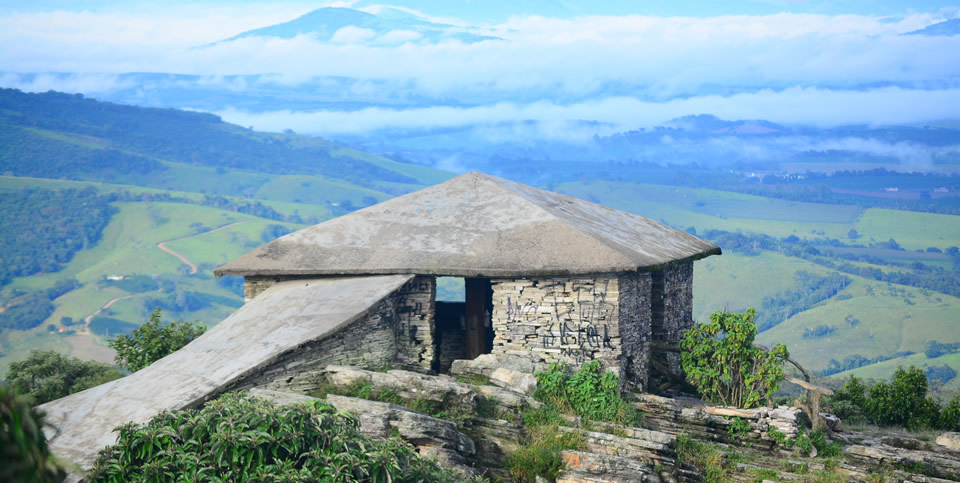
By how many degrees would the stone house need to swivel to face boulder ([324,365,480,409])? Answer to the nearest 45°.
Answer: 0° — it already faces it

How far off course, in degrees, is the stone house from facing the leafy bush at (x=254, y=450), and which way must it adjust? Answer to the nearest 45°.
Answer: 0° — it already faces it

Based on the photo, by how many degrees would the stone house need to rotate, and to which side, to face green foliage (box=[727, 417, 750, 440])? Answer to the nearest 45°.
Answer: approximately 45° to its left

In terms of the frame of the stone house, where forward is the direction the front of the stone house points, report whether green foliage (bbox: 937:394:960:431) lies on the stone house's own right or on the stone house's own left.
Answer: on the stone house's own left

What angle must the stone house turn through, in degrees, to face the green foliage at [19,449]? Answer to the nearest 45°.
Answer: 0° — it already faces it

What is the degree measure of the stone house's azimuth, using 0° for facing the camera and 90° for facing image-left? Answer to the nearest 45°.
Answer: approximately 0°

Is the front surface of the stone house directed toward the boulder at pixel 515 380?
yes

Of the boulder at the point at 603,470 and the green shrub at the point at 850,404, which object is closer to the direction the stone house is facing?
the boulder

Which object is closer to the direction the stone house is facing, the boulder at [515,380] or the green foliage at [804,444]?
the boulder

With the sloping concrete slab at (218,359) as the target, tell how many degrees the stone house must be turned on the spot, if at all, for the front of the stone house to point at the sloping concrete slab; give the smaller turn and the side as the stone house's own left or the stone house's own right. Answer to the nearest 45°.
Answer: approximately 45° to the stone house's own right
